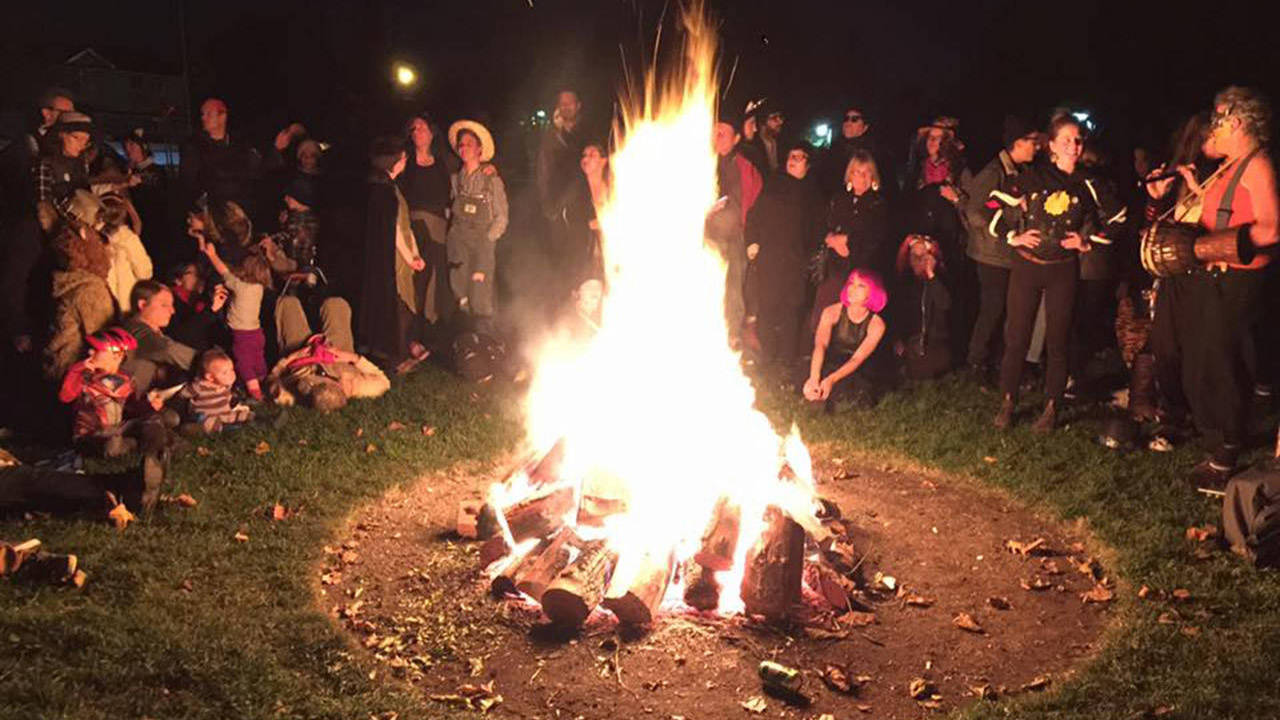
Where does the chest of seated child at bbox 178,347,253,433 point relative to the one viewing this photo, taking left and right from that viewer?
facing the viewer and to the right of the viewer

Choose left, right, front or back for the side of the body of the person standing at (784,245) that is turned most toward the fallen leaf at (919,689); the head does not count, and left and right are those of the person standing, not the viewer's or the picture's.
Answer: front

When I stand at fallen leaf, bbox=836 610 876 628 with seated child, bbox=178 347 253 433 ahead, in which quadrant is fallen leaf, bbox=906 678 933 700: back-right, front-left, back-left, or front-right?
back-left

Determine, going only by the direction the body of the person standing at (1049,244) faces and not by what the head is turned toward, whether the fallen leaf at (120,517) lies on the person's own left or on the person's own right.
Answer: on the person's own right

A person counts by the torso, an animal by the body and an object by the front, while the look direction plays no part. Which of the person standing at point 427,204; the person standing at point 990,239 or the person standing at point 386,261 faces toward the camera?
the person standing at point 427,204

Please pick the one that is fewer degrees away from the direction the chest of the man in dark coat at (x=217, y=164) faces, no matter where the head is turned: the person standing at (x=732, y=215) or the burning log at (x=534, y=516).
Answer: the burning log

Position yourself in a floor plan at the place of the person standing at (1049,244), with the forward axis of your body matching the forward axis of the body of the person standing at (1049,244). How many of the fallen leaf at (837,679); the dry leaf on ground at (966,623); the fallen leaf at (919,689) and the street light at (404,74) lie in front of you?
3

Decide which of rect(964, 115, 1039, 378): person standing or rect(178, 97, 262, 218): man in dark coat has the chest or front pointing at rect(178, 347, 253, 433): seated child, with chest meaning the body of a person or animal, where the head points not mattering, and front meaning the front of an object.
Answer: the man in dark coat

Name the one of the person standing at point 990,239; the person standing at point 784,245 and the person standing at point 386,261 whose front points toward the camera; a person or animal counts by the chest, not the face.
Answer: the person standing at point 784,245

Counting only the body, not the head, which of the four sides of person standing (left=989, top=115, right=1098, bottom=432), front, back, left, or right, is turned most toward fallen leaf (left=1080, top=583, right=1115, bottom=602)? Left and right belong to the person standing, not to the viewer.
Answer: front

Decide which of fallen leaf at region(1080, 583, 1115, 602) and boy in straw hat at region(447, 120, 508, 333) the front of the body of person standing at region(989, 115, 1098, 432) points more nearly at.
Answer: the fallen leaf
